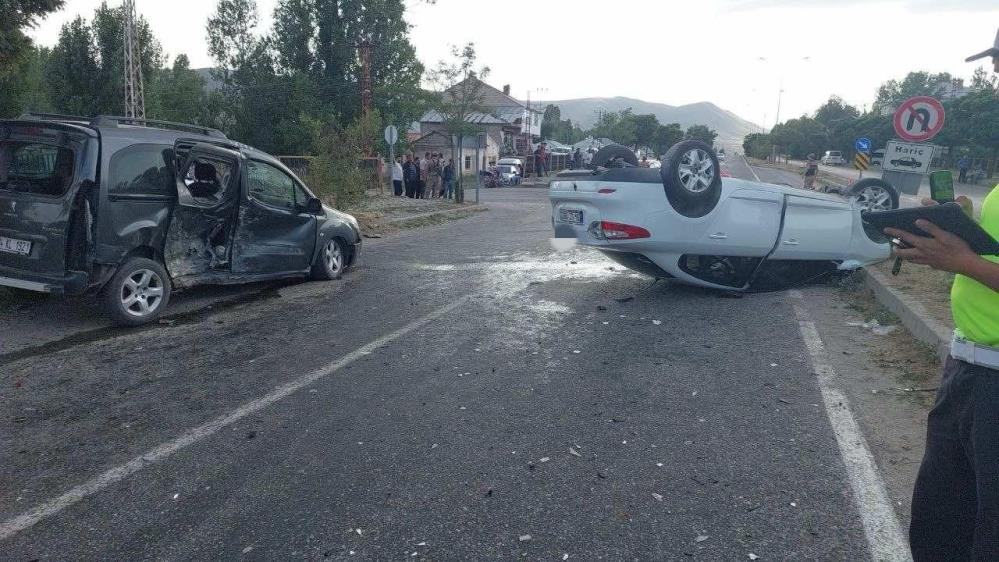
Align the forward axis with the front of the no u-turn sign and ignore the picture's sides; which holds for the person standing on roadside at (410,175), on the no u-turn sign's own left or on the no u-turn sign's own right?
on the no u-turn sign's own right

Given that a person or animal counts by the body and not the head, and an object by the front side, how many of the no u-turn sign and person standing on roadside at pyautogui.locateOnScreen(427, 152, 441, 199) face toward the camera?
2

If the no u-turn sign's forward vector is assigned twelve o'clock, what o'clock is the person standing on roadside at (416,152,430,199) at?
The person standing on roadside is roughly at 4 o'clock from the no u-turn sign.

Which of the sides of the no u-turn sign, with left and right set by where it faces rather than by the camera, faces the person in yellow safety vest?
front

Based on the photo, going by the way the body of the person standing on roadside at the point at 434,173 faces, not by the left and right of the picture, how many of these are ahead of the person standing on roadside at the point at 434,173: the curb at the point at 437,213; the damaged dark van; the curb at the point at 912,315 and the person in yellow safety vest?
4

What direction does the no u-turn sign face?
toward the camera

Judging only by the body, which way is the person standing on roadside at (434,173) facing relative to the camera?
toward the camera

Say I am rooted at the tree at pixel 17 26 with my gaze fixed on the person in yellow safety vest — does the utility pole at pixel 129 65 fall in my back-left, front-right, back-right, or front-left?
back-left

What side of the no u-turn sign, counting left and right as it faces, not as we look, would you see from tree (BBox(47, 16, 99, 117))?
right

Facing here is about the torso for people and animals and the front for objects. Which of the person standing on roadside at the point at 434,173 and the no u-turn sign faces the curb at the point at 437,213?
the person standing on roadside

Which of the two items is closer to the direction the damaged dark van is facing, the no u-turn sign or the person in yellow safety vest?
the no u-turn sign

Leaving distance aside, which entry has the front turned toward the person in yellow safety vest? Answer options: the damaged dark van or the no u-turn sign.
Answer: the no u-turn sign

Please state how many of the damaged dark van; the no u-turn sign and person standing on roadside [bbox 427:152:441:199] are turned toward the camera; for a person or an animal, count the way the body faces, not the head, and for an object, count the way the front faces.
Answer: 2

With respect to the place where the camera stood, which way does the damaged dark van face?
facing away from the viewer and to the right of the viewer

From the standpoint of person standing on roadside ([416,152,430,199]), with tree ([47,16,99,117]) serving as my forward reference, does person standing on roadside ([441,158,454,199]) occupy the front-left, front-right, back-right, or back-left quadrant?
back-right
